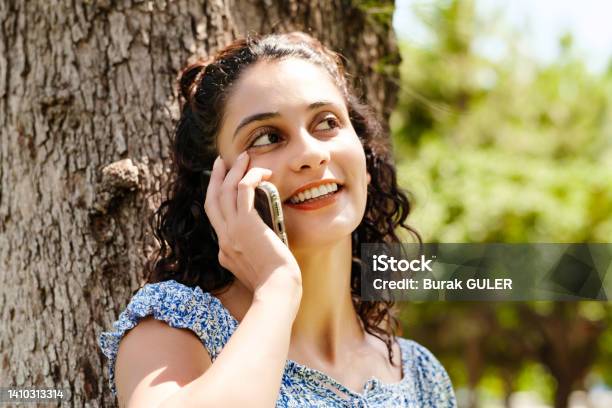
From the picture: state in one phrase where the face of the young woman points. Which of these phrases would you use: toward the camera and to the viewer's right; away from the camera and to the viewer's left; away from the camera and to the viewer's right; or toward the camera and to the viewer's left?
toward the camera and to the viewer's right

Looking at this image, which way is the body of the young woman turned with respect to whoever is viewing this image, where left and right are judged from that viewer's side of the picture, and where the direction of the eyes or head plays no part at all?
facing the viewer and to the right of the viewer
